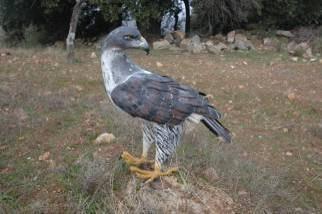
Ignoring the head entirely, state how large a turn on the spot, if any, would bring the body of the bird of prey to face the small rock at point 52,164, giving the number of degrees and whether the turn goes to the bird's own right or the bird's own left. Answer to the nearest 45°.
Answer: approximately 45° to the bird's own right

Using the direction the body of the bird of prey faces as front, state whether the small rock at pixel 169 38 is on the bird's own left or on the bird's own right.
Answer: on the bird's own right

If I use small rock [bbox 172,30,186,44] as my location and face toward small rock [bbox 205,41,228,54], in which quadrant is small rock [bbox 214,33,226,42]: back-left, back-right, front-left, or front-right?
front-left

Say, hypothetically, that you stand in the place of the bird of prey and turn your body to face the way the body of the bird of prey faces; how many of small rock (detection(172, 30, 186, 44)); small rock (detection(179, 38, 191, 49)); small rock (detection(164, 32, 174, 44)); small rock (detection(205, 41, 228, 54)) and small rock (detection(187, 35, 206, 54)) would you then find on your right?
5

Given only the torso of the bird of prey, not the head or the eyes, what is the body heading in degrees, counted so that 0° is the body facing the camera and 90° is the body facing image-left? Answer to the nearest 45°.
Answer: approximately 90°

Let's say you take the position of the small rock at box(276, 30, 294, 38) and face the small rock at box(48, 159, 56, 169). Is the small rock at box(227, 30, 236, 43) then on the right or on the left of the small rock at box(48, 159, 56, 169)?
right

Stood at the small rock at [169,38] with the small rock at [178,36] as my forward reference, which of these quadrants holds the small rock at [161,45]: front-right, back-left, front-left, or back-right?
back-right

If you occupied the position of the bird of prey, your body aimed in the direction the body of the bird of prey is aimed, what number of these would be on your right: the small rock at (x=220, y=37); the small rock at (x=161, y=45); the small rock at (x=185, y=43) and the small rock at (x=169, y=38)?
4

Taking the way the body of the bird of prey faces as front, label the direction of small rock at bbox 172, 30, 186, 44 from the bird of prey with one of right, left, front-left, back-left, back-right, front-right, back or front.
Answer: right

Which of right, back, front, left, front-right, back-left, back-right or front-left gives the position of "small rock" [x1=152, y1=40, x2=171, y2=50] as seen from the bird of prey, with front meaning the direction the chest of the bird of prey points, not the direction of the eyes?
right

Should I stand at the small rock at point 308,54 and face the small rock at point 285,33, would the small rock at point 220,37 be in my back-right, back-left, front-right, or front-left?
front-left

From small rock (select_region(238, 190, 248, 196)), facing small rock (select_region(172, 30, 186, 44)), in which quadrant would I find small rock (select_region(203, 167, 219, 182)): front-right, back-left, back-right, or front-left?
front-left

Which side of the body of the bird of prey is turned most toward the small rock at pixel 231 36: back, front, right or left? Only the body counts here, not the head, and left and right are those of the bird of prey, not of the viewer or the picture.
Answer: right

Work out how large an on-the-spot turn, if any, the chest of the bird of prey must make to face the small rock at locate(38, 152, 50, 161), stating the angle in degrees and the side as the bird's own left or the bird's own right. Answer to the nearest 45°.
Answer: approximately 45° to the bird's own right
